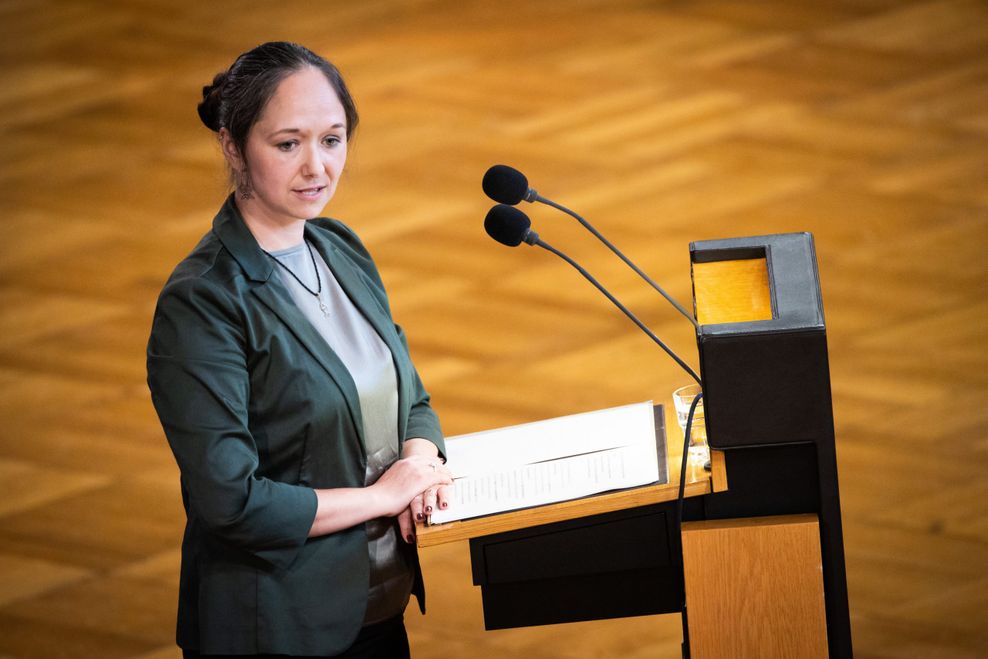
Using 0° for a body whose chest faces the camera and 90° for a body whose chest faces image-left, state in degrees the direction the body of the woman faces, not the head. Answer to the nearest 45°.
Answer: approximately 315°

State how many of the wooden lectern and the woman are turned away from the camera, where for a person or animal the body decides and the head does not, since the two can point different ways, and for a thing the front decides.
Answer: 0

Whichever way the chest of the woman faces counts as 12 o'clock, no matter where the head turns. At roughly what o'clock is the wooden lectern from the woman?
The wooden lectern is roughly at 11 o'clock from the woman.

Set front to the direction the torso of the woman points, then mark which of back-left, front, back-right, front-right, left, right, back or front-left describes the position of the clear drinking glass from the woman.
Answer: front-left

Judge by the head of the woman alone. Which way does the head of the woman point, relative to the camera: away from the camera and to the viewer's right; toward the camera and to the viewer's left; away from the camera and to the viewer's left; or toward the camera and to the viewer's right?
toward the camera and to the viewer's right
